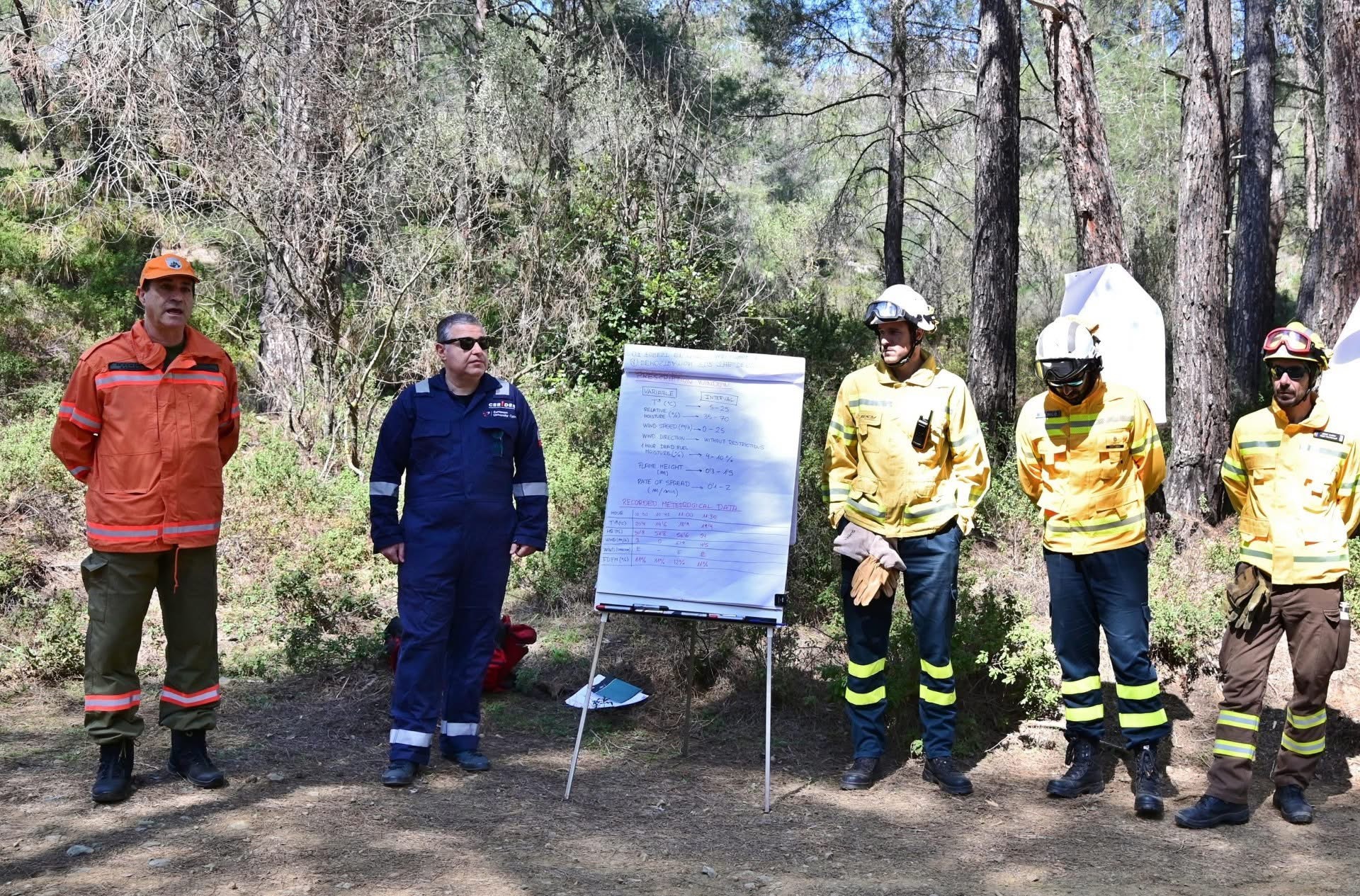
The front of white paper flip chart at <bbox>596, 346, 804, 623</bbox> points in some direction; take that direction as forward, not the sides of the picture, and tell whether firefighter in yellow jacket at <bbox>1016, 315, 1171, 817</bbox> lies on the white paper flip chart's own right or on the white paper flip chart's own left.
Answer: on the white paper flip chart's own left

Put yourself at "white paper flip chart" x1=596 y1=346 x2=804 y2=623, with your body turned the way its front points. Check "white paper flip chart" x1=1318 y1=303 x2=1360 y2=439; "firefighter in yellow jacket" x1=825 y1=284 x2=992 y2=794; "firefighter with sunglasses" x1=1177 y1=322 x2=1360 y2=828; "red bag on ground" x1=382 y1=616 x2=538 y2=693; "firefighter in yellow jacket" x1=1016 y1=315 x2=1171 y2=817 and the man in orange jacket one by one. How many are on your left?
4

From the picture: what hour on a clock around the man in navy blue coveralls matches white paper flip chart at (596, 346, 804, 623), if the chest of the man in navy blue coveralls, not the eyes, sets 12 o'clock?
The white paper flip chart is roughly at 9 o'clock from the man in navy blue coveralls.

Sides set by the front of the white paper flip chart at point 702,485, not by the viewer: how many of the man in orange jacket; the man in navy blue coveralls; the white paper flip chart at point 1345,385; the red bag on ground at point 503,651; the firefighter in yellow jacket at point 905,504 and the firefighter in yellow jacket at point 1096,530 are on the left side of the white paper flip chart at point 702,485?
3

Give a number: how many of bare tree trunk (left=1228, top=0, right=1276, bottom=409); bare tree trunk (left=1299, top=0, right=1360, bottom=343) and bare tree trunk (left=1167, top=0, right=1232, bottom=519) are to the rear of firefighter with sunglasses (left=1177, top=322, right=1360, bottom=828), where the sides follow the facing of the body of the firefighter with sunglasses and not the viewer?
3

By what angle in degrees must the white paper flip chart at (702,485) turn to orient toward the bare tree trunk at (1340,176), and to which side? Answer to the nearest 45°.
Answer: approximately 135° to its left

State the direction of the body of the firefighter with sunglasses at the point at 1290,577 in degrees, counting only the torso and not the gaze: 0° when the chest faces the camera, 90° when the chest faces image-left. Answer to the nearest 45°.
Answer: approximately 0°

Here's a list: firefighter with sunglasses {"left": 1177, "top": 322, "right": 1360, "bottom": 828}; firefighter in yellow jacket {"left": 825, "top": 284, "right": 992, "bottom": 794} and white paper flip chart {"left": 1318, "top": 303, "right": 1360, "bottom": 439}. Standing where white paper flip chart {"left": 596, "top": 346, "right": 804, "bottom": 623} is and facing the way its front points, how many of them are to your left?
3

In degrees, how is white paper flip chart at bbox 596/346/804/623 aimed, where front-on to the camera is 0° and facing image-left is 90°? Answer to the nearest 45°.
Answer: approximately 0°

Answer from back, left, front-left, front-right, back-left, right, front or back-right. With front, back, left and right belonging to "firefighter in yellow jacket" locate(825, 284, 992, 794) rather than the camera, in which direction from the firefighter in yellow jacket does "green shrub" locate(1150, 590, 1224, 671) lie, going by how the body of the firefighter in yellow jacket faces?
back-left
